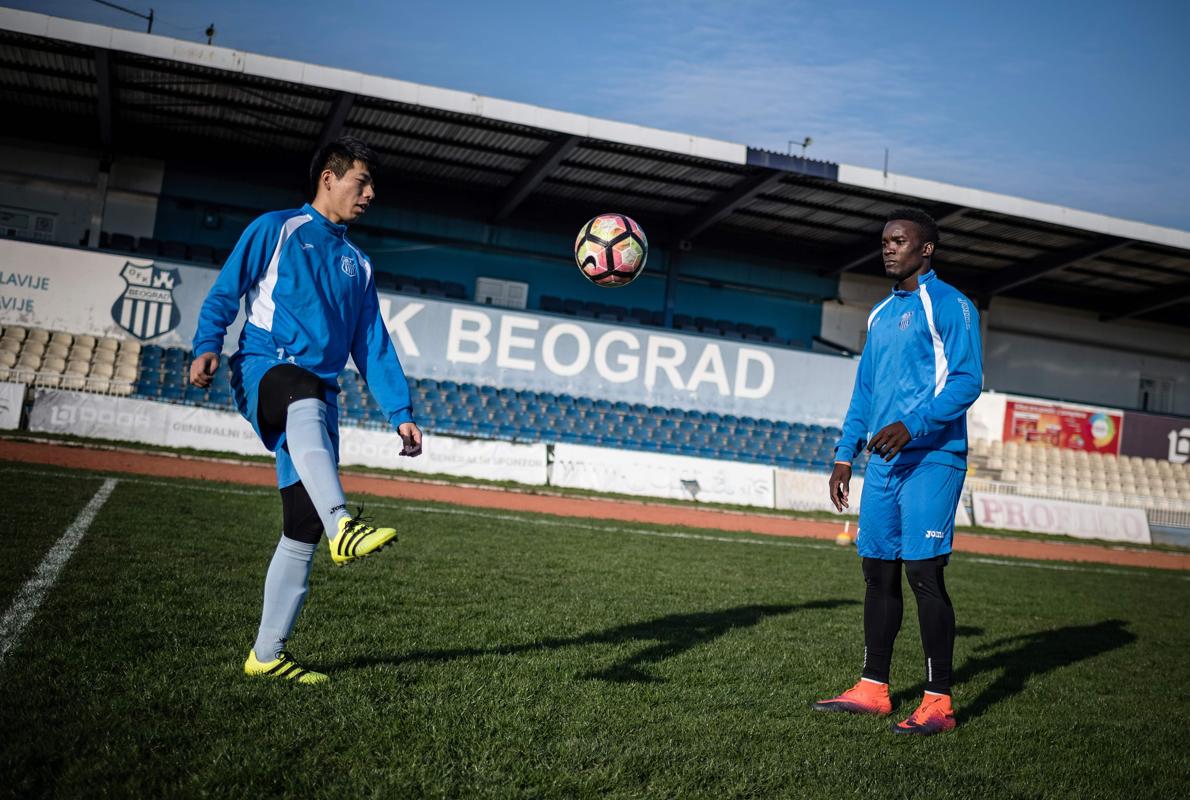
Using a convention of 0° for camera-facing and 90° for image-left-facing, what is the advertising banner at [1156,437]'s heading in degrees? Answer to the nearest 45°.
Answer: approximately 0°

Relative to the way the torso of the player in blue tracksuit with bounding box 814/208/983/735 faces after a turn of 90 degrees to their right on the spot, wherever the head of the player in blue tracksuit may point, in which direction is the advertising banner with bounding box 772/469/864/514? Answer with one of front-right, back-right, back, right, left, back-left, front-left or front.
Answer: front-right

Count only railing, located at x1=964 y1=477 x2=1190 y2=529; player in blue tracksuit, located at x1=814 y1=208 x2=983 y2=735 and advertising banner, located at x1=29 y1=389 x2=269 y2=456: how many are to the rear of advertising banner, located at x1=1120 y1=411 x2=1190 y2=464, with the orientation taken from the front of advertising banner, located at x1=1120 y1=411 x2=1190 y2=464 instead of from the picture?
0

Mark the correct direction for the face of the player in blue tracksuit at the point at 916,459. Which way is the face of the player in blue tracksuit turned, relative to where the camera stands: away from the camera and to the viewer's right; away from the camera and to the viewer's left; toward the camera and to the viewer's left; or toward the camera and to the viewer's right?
toward the camera and to the viewer's left

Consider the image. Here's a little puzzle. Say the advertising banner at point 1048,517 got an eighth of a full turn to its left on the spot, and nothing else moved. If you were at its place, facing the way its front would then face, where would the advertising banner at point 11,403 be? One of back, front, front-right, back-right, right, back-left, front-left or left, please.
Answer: right

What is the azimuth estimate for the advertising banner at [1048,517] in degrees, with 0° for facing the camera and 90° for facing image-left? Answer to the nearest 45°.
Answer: approximately 0°

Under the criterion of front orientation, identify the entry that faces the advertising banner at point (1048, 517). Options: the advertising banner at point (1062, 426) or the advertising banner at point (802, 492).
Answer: the advertising banner at point (1062, 426)

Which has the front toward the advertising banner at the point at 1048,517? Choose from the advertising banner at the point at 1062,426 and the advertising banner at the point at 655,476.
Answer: the advertising banner at the point at 1062,426

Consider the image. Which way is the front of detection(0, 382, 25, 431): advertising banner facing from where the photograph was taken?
facing the viewer

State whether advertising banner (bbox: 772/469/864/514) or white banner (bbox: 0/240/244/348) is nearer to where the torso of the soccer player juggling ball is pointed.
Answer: the advertising banner

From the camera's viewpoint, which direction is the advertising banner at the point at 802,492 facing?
toward the camera

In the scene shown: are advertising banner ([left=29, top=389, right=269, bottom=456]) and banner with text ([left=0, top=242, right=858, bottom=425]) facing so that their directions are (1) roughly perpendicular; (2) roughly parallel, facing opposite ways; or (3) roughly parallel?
roughly parallel

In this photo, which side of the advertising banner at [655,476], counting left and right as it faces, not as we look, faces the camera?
front
